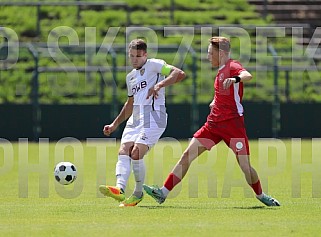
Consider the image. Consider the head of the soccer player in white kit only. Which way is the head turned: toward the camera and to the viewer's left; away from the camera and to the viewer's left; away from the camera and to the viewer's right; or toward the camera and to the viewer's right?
toward the camera and to the viewer's left

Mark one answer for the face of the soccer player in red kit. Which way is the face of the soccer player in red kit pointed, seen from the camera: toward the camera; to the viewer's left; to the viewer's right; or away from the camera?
to the viewer's left

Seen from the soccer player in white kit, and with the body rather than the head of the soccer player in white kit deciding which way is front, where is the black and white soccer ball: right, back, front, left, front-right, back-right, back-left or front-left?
right

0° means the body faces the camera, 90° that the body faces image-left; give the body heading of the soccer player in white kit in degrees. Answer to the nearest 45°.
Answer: approximately 45°
